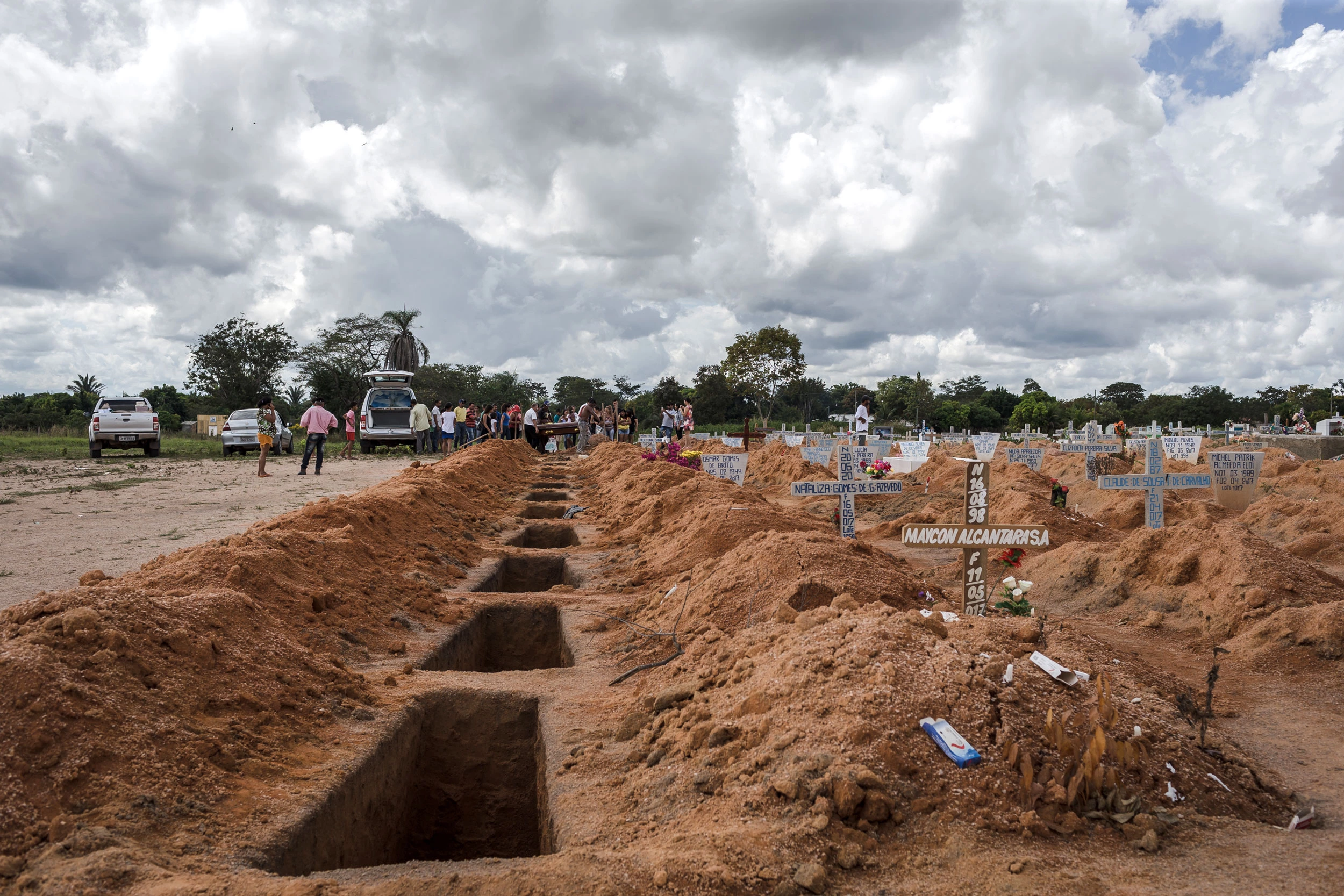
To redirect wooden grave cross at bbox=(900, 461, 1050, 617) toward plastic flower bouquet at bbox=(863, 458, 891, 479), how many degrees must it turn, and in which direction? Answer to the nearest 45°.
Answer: approximately 180°

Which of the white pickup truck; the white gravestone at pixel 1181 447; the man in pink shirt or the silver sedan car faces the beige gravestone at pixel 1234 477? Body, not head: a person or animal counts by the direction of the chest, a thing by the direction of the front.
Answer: the white gravestone at pixel 1181 447

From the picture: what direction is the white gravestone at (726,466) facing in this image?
toward the camera

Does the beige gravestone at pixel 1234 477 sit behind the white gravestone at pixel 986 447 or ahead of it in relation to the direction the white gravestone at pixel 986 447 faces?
ahead

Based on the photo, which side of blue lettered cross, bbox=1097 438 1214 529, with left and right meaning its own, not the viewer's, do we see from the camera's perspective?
front

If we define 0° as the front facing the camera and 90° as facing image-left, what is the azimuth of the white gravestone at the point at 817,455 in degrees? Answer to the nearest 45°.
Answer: approximately 0°

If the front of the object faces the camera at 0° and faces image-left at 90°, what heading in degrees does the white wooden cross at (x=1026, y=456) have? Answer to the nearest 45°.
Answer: approximately 0°

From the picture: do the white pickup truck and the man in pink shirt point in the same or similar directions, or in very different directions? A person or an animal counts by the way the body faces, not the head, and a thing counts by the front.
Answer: same or similar directions

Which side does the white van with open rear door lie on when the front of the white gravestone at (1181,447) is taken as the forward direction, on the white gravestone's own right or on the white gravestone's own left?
on the white gravestone's own right

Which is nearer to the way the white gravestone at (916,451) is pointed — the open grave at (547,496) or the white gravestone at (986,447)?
the open grave

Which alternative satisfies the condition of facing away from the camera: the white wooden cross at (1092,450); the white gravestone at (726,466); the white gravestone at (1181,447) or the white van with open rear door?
the white van with open rear door

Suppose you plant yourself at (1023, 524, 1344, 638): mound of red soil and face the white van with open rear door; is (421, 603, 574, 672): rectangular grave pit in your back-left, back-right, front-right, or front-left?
front-left

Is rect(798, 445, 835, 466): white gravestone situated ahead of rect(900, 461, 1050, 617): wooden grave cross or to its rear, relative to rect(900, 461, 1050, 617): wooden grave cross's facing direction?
to the rear

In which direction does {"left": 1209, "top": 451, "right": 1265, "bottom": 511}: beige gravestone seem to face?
toward the camera

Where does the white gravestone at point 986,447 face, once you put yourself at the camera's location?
facing the viewer
